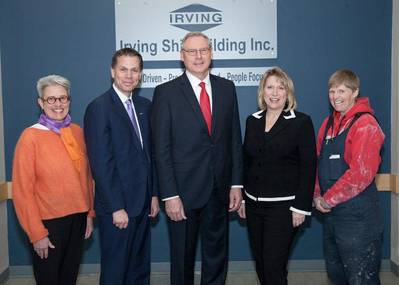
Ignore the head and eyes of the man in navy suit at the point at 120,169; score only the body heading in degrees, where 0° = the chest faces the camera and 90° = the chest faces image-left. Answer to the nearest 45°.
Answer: approximately 315°

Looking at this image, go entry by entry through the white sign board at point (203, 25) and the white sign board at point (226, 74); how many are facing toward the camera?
2

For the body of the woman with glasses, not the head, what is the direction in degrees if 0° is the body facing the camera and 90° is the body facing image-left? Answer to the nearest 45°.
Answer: approximately 315°

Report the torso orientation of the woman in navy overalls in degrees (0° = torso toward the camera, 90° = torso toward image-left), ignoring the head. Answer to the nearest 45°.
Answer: approximately 45°

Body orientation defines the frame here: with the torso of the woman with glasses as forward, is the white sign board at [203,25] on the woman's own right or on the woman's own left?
on the woman's own left

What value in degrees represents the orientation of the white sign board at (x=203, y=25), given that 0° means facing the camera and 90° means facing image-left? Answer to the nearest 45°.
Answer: approximately 0°

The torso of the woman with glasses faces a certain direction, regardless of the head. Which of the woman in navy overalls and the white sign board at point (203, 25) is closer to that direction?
the woman in navy overalls
